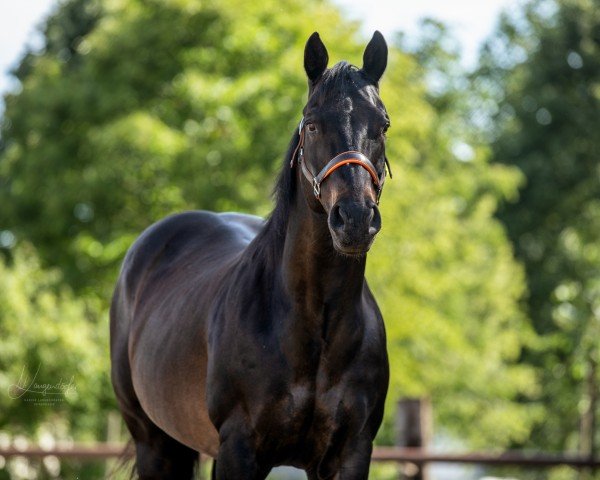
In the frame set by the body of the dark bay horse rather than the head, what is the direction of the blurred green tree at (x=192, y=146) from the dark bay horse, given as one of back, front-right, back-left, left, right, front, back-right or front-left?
back-left

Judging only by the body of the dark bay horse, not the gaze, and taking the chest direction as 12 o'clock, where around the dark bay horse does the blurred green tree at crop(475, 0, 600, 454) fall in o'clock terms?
The blurred green tree is roughly at 8 o'clock from the dark bay horse.

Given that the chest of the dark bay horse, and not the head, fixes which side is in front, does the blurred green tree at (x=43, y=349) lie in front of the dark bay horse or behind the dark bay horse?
behind

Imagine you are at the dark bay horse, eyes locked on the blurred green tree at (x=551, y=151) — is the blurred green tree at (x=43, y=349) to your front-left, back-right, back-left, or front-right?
front-left

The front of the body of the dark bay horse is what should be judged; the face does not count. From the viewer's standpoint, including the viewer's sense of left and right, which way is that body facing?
facing the viewer and to the right of the viewer
